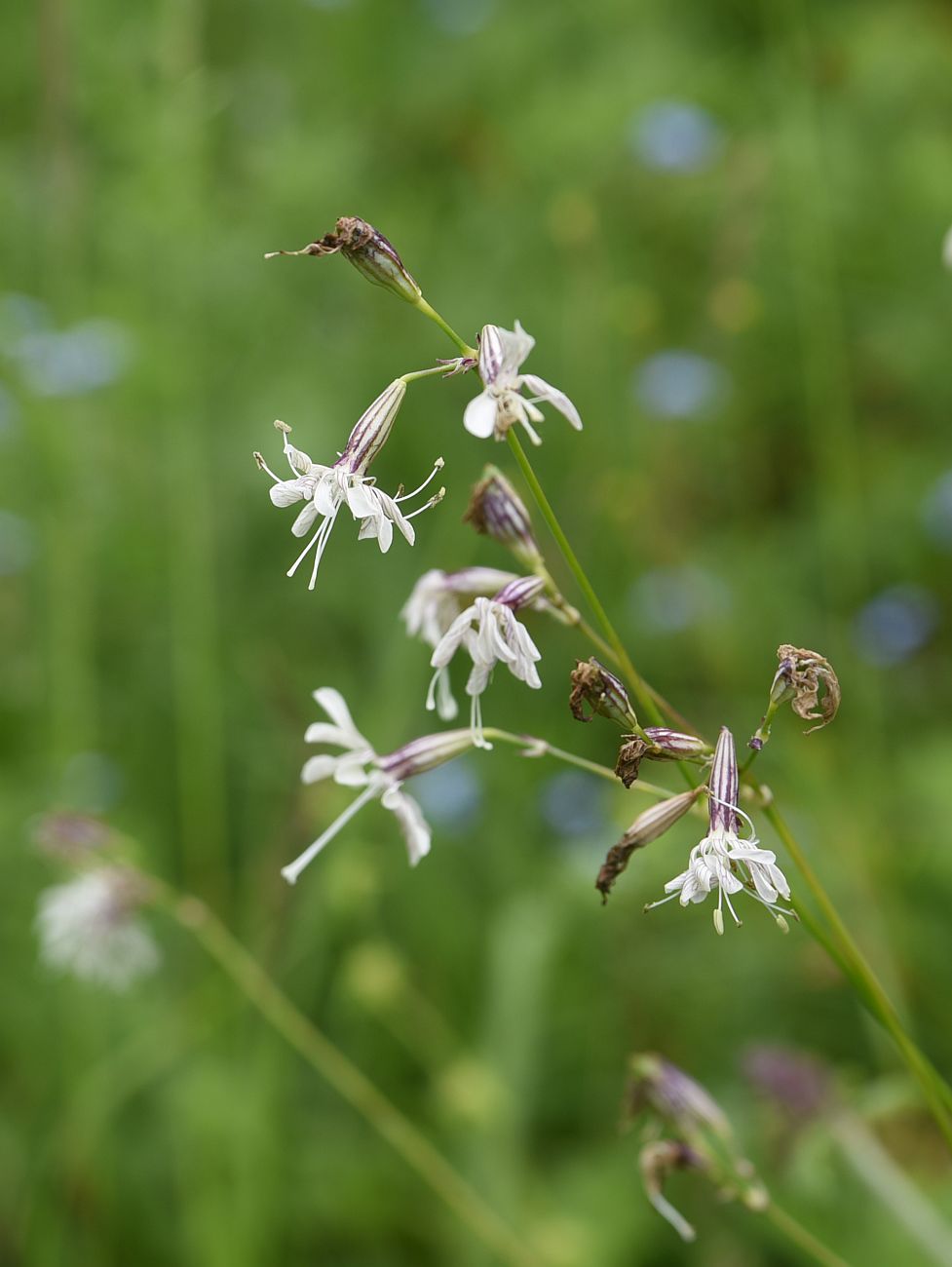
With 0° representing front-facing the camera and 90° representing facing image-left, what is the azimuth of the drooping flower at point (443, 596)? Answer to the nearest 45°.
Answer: approximately 90°

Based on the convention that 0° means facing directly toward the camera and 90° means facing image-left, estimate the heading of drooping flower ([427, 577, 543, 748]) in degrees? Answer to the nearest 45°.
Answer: approximately 90°
